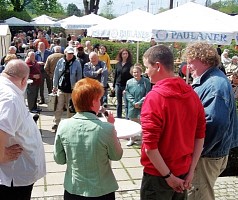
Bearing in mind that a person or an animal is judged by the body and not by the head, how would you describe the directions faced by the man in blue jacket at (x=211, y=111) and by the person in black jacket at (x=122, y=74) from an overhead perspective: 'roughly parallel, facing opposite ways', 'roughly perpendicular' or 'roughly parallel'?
roughly perpendicular

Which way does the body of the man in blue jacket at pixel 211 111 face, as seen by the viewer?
to the viewer's left

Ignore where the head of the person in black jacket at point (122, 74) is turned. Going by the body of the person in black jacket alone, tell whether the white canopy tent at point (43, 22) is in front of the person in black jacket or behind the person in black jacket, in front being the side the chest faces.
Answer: behind

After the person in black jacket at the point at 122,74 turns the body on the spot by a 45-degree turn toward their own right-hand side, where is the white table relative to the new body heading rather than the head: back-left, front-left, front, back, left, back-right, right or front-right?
front-left

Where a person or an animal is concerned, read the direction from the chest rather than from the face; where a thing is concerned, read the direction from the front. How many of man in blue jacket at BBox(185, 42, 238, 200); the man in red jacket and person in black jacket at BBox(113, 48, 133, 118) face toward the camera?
1

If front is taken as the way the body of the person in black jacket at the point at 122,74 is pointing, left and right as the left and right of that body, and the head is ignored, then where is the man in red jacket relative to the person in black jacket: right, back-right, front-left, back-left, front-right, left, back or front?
front

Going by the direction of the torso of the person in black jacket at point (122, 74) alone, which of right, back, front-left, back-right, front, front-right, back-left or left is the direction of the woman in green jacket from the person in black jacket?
front

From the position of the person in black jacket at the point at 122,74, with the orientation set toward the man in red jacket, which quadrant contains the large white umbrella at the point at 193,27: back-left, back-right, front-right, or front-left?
back-left

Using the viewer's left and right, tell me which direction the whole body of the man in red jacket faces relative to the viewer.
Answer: facing away from the viewer and to the left of the viewer

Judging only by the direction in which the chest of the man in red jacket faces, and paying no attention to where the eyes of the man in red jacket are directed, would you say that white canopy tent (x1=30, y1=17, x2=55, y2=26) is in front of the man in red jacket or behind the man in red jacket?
in front

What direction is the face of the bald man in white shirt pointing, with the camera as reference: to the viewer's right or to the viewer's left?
to the viewer's right

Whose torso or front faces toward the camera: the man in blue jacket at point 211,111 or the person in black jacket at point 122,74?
the person in black jacket

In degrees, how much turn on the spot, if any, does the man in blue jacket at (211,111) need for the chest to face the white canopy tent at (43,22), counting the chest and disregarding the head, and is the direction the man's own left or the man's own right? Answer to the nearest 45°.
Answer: approximately 45° to the man's own right

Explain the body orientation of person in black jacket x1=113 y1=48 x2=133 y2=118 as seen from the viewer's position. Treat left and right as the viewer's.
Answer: facing the viewer

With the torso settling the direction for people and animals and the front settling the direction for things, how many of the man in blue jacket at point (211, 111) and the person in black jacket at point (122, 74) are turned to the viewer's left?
1

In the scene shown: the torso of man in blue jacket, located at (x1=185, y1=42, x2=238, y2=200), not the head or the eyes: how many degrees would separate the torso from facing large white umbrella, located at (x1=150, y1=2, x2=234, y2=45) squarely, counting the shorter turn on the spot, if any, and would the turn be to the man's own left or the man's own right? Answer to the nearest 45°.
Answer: approximately 90° to the man's own right
